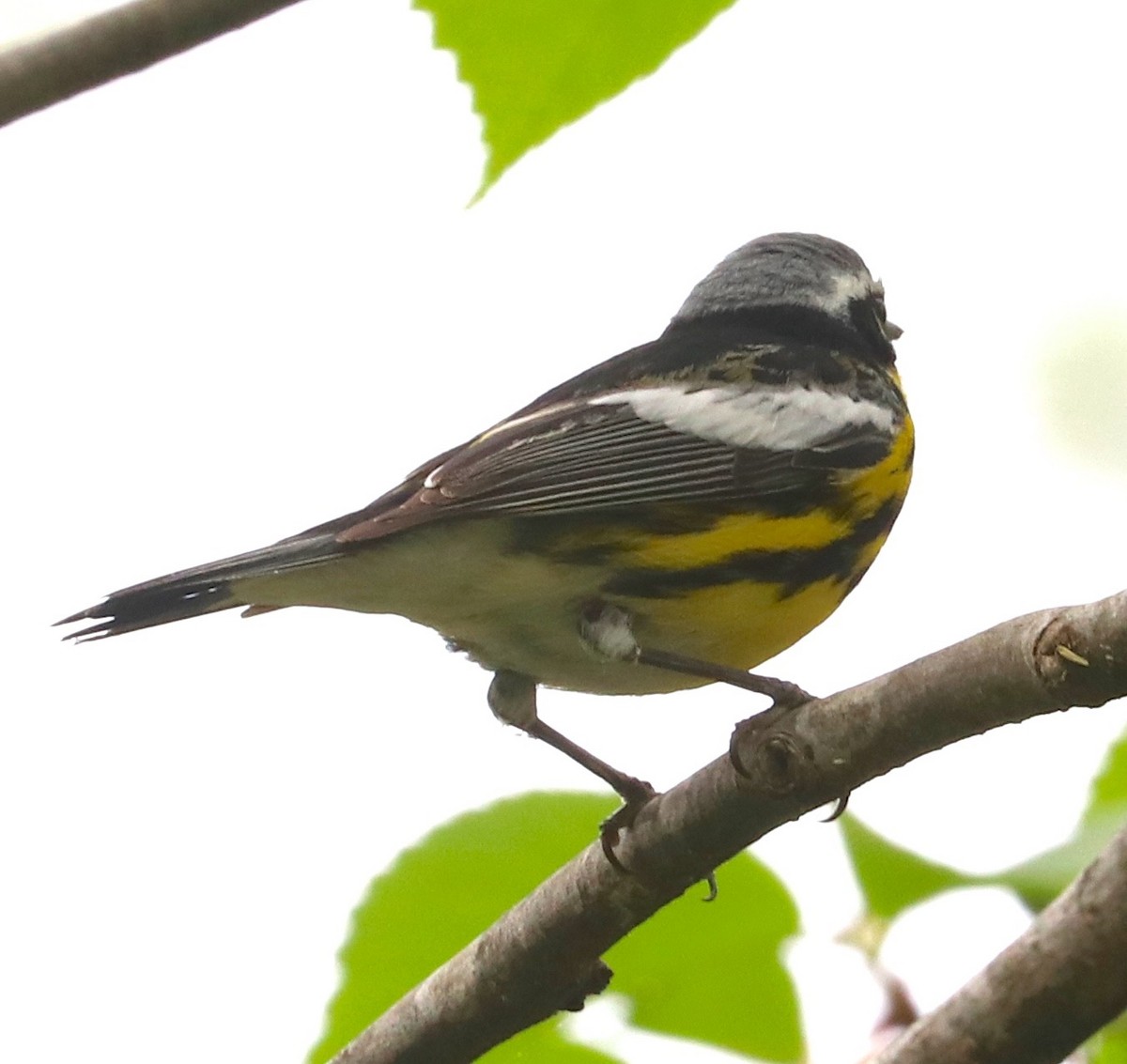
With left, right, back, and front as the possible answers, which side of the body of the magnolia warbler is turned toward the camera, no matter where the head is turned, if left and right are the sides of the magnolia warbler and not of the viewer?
right

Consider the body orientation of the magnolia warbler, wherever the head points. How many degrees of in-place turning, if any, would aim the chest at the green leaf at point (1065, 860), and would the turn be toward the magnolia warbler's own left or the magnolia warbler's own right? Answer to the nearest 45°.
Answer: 0° — it already faces it
